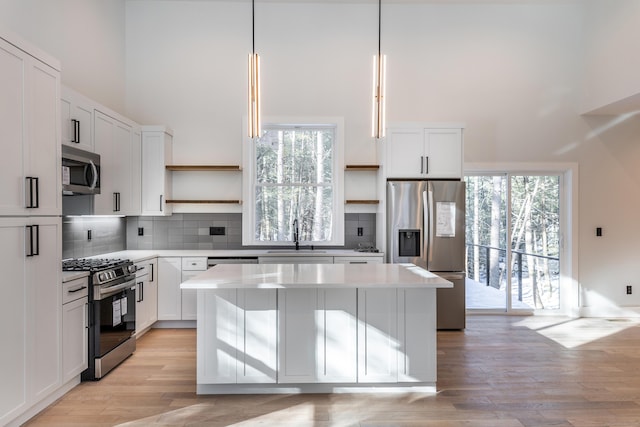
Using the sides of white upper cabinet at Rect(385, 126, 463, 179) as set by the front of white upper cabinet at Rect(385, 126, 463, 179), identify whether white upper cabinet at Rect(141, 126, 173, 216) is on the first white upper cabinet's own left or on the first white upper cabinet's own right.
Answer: on the first white upper cabinet's own right

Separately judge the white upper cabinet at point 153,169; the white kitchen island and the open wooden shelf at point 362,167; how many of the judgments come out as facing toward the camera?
3

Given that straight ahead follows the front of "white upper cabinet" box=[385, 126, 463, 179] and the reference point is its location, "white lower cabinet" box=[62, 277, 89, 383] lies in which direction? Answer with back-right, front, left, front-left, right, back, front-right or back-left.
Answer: front-right

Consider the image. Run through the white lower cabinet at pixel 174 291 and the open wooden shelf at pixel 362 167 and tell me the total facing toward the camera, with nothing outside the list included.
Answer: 2

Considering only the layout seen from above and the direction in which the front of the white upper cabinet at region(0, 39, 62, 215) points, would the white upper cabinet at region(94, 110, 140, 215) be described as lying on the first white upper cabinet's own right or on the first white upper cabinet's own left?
on the first white upper cabinet's own left

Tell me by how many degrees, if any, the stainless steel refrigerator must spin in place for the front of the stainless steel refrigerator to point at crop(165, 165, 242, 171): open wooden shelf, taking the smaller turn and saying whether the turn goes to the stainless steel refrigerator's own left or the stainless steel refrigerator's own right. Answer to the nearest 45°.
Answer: approximately 90° to the stainless steel refrigerator's own right

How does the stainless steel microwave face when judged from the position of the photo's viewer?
facing the viewer and to the right of the viewer

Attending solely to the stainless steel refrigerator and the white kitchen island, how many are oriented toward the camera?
2

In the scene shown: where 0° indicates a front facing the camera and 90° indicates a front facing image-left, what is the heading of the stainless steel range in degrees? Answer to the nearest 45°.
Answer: approximately 315°

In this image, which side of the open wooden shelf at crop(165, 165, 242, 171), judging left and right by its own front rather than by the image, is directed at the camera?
front
